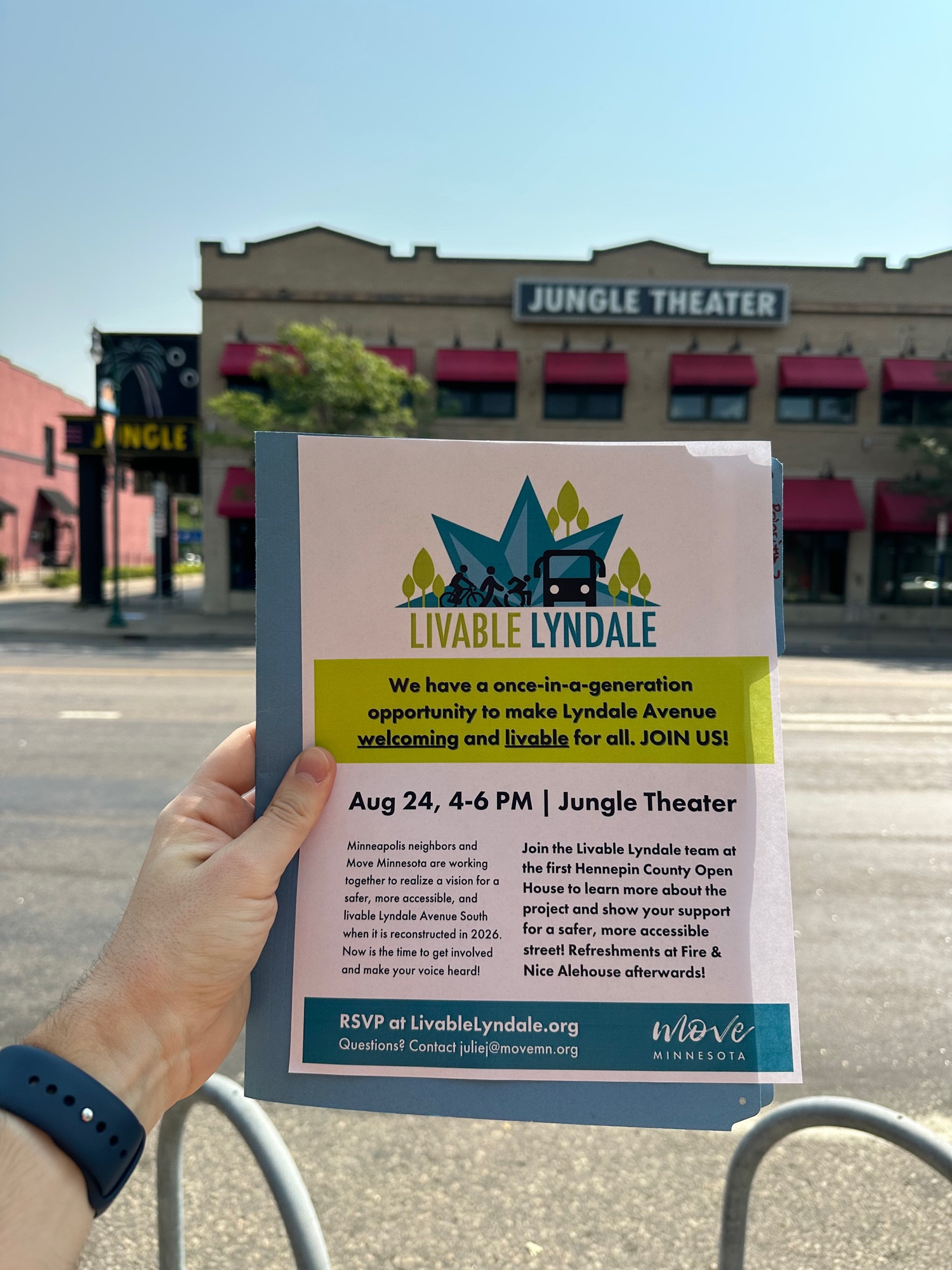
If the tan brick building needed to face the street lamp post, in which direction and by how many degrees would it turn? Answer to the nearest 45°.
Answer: approximately 90° to its right

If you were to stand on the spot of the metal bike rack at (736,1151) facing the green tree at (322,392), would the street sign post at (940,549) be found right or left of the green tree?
right

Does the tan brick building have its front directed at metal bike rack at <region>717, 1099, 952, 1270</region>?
yes

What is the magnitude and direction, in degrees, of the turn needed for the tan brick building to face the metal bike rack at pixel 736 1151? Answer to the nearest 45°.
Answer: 0° — it already faces it

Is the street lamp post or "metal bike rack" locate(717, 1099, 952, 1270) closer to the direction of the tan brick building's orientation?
the metal bike rack

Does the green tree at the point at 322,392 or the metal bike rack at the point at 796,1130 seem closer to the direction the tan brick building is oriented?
the metal bike rack

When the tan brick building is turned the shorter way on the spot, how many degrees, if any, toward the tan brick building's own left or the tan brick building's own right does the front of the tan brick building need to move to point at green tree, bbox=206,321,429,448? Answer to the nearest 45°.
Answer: approximately 45° to the tan brick building's own right

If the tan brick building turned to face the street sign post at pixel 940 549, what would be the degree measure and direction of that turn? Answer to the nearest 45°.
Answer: approximately 90° to its left

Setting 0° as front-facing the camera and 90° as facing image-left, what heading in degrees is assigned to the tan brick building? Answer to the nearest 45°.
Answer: approximately 0°
